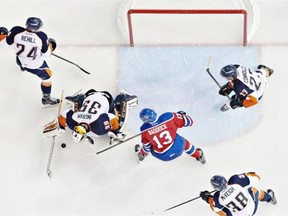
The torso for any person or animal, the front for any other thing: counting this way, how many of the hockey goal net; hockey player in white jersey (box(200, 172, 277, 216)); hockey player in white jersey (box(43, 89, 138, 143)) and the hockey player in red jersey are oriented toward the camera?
2

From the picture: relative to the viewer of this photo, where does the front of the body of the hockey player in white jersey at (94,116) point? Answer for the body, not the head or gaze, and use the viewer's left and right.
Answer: facing the viewer

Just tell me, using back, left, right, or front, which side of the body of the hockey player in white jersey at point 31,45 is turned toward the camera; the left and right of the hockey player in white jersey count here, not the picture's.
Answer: back

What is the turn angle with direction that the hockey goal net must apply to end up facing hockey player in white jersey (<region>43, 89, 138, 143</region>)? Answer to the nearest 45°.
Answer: approximately 45° to its right

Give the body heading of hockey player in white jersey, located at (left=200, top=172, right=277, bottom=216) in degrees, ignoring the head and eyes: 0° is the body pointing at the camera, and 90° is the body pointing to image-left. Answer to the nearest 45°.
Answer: approximately 135°

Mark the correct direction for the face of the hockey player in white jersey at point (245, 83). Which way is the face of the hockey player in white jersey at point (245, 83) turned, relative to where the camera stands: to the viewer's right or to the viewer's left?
to the viewer's left

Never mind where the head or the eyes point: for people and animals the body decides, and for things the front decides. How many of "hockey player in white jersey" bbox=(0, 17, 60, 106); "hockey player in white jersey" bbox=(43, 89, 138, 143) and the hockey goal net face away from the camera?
1

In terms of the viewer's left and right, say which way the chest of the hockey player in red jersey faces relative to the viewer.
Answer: facing away from the viewer and to the left of the viewer

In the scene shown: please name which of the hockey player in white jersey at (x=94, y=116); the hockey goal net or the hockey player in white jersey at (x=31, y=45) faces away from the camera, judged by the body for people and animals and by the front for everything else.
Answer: the hockey player in white jersey at (x=31, y=45)

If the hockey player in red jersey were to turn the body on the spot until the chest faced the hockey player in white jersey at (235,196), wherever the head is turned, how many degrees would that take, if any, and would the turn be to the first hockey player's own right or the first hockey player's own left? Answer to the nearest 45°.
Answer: approximately 135° to the first hockey player's own right

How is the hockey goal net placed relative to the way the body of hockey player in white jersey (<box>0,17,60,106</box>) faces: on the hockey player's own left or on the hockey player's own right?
on the hockey player's own right

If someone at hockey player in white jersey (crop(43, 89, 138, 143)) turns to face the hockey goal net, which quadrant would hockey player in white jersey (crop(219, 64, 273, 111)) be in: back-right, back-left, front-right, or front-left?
front-right

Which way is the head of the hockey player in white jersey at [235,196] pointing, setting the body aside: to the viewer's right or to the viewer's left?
to the viewer's left
